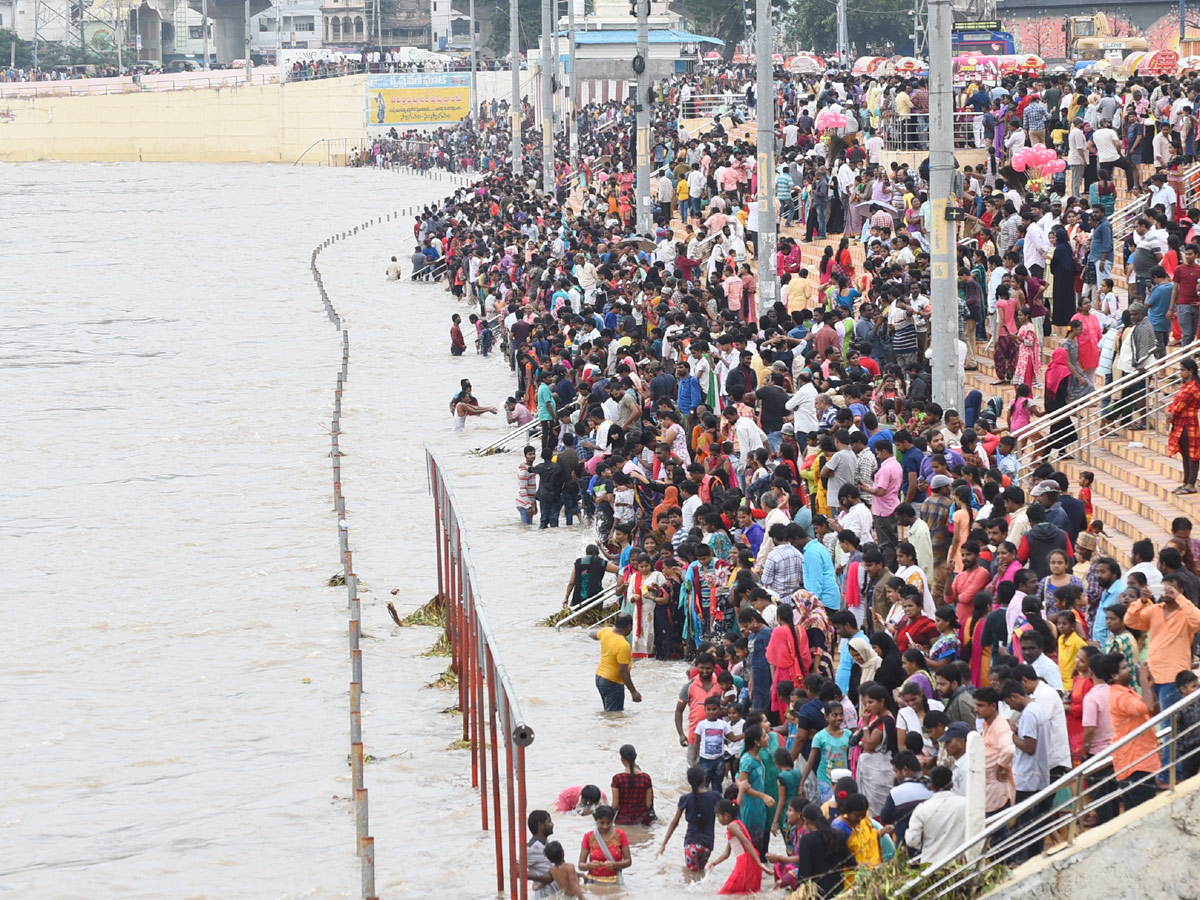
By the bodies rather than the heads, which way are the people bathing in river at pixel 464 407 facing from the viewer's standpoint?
to the viewer's right

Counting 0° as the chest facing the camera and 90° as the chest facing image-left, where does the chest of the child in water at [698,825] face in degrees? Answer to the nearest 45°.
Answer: approximately 180°

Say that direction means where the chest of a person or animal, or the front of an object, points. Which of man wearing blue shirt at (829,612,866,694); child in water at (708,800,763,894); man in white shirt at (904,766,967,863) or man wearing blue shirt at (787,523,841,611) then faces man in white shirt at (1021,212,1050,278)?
man in white shirt at (904,766,967,863)

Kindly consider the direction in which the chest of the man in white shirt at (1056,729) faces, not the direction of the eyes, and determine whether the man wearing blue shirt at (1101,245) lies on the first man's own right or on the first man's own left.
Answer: on the first man's own right

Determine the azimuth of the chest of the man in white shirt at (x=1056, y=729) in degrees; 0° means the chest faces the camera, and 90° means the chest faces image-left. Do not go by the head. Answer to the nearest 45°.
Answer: approximately 90°

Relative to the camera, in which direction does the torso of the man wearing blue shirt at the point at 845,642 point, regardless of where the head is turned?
to the viewer's left

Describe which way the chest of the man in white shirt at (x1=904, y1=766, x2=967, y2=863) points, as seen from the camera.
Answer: away from the camera

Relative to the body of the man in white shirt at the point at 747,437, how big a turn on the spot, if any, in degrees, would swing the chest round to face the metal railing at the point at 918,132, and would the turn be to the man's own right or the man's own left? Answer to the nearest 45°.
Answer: approximately 90° to the man's own right

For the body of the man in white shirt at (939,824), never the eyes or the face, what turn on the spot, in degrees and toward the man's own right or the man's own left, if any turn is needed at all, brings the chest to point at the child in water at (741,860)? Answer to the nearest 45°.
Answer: approximately 45° to the man's own left

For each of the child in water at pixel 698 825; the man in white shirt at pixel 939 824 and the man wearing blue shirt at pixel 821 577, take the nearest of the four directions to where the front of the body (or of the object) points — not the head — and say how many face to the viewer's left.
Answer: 1

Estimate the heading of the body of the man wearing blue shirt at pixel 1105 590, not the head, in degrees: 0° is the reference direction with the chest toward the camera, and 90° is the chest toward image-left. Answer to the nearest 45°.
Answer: approximately 45°

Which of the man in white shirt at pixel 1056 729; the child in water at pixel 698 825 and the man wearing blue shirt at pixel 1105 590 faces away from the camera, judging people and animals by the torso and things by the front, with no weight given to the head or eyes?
the child in water
